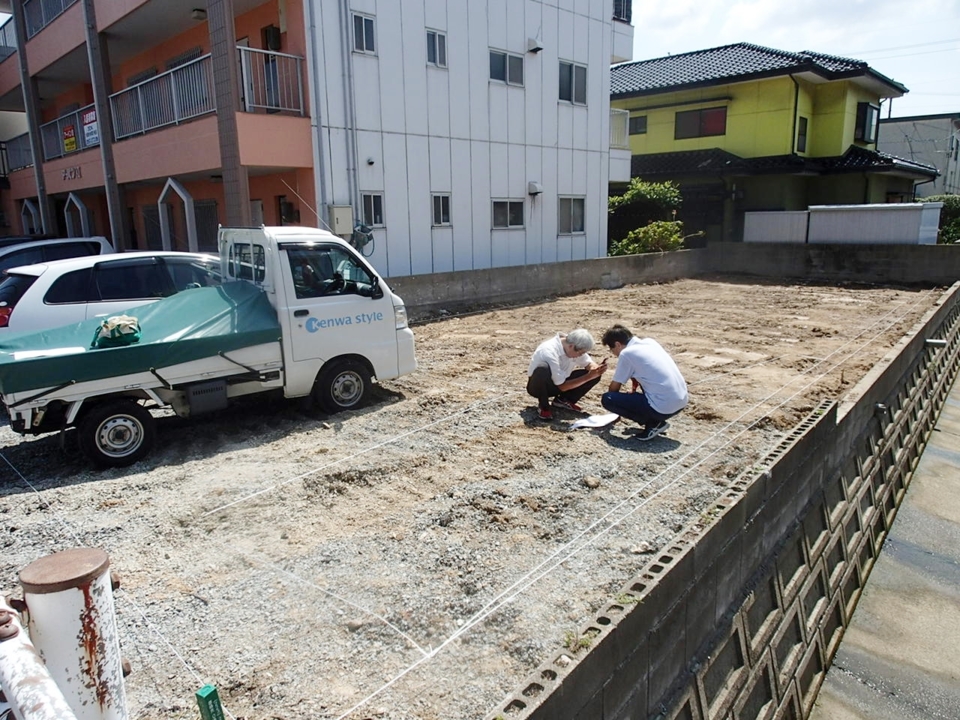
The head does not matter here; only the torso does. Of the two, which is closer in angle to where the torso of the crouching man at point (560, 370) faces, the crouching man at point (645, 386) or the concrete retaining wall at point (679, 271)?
the crouching man

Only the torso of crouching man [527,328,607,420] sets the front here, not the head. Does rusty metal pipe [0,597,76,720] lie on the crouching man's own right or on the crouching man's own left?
on the crouching man's own right

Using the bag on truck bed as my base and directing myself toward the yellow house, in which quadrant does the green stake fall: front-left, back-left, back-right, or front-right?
back-right

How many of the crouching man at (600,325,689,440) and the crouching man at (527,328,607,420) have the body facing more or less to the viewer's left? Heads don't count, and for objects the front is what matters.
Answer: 1

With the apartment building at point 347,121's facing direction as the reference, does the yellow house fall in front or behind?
behind

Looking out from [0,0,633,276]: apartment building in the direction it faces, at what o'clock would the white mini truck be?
The white mini truck is roughly at 11 o'clock from the apartment building.

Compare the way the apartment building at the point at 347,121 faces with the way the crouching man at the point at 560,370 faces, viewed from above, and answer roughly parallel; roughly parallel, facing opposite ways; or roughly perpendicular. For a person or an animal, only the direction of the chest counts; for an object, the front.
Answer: roughly perpendicular

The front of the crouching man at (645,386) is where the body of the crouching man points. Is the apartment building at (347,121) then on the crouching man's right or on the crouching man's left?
on the crouching man's right

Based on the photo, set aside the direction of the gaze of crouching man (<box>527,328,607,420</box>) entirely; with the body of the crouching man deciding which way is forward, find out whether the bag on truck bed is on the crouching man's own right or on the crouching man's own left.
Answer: on the crouching man's own right

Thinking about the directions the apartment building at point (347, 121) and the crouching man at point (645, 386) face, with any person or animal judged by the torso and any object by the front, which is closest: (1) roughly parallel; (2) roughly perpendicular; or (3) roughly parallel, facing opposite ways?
roughly perpendicular

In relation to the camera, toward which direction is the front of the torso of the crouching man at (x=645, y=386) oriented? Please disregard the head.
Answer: to the viewer's left

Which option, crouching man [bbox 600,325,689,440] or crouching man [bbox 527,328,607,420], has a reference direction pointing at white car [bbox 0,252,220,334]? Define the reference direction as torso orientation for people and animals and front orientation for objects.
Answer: crouching man [bbox 600,325,689,440]

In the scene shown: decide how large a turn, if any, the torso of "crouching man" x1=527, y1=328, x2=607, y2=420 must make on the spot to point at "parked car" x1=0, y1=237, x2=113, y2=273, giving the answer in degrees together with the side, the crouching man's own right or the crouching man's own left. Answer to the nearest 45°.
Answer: approximately 135° to the crouching man's own right
